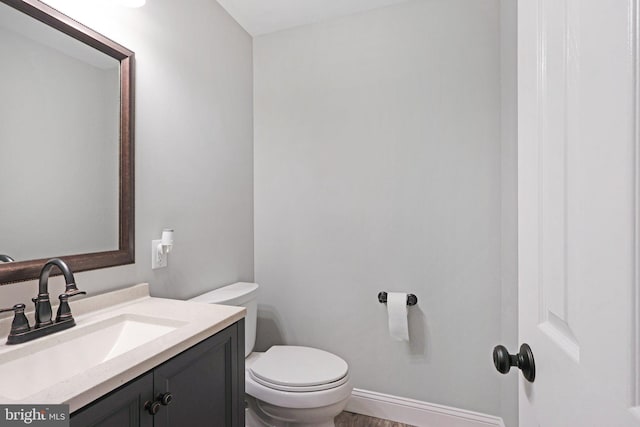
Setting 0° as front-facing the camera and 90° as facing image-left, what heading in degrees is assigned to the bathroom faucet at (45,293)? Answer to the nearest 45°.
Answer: approximately 315°

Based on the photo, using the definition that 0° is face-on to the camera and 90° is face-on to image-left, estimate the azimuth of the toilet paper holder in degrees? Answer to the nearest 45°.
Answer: approximately 0°

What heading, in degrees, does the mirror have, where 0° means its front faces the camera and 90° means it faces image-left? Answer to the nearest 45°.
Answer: approximately 315°

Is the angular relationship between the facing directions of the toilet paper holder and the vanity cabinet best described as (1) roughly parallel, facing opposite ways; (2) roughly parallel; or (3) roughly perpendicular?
roughly perpendicular

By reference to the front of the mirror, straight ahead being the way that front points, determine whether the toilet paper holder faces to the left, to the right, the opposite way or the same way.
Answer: to the right

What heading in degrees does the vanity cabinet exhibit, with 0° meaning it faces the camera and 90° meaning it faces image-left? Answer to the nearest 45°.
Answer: approximately 315°

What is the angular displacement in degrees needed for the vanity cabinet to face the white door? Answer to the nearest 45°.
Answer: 0° — it already faces it
